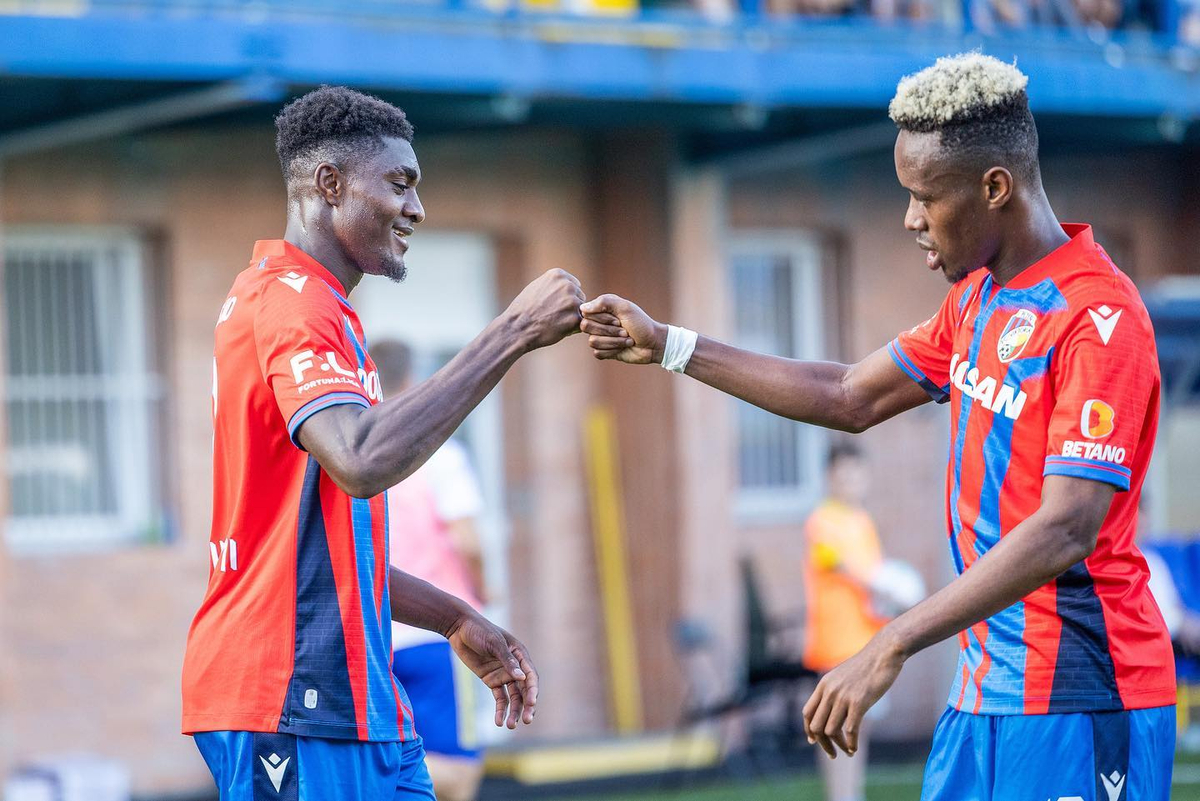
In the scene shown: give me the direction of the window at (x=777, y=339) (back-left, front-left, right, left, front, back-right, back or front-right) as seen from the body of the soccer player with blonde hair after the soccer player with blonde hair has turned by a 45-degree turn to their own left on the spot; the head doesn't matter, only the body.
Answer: back

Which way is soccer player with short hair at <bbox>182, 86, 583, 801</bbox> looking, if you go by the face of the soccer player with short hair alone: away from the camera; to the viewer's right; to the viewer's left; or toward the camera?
to the viewer's right

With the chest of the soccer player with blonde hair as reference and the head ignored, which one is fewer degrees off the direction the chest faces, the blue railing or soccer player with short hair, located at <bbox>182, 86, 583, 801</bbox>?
the soccer player with short hair

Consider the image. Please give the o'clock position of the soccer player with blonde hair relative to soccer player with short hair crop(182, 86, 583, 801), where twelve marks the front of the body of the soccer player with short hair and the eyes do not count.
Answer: The soccer player with blonde hair is roughly at 12 o'clock from the soccer player with short hair.

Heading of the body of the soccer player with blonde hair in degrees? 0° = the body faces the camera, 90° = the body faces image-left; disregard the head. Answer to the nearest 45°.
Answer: approximately 45°

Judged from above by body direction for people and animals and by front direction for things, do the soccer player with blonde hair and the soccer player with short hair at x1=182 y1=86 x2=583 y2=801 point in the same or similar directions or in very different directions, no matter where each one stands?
very different directions

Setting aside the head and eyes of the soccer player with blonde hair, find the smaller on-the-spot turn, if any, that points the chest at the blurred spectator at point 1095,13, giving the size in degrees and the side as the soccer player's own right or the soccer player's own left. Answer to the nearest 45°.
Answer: approximately 135° to the soccer player's own right

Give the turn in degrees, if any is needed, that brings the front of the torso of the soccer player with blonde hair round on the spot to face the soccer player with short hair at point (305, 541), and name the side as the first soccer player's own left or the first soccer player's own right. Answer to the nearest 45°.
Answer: approximately 45° to the first soccer player's own right

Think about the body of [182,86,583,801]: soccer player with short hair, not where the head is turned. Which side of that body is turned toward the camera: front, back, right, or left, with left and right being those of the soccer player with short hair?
right

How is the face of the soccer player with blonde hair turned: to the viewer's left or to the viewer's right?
to the viewer's left

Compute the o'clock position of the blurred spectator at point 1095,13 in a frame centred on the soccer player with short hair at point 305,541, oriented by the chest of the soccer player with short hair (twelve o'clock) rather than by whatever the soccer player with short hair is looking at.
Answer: The blurred spectator is roughly at 10 o'clock from the soccer player with short hair.

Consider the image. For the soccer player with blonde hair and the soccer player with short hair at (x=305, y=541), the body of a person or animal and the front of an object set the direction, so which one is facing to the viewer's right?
the soccer player with short hair
